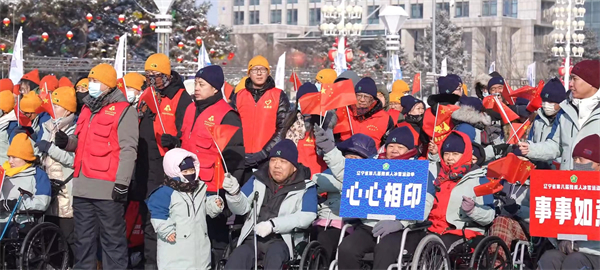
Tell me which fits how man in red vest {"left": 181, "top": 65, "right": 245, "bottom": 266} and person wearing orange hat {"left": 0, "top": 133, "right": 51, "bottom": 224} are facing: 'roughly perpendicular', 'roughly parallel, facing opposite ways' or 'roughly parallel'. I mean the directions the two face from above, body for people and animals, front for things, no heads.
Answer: roughly parallel

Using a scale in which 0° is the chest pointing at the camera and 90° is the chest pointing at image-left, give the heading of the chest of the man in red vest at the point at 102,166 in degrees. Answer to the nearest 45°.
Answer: approximately 45°

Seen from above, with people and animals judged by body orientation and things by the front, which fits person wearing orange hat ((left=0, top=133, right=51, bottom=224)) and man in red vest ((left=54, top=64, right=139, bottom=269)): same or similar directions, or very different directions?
same or similar directions

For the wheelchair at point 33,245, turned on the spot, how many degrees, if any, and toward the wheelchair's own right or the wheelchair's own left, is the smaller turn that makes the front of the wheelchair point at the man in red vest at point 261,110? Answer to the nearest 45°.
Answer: approximately 135° to the wheelchair's own left

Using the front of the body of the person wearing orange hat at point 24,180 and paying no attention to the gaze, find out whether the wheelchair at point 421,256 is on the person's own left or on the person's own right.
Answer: on the person's own left

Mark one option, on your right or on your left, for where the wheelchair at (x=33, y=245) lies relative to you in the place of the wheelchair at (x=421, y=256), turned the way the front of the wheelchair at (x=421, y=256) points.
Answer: on your right

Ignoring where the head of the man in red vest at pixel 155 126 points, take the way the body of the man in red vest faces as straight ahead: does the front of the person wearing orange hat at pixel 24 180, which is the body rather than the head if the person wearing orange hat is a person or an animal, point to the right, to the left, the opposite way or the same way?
the same way

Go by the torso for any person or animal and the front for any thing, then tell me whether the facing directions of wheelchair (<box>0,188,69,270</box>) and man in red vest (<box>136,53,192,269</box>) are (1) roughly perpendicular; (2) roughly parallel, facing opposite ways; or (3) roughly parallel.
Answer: roughly parallel

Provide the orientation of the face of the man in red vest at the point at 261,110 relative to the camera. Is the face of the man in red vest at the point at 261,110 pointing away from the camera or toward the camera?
toward the camera

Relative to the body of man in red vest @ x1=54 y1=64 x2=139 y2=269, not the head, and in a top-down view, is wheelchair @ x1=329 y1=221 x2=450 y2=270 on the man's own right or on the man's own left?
on the man's own left

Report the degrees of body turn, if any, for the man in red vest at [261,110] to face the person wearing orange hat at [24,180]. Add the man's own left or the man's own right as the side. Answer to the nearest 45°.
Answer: approximately 90° to the man's own right

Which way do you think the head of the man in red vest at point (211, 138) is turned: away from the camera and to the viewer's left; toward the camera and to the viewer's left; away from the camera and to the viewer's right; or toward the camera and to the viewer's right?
toward the camera and to the viewer's left

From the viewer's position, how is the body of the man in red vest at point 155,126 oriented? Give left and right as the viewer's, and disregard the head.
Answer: facing the viewer and to the left of the viewer

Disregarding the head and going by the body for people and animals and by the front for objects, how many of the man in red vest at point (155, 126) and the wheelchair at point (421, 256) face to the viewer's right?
0

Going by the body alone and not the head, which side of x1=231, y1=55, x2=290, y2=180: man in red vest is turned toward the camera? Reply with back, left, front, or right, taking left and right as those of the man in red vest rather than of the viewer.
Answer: front

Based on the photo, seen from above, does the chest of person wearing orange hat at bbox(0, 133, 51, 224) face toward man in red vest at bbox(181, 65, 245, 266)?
no

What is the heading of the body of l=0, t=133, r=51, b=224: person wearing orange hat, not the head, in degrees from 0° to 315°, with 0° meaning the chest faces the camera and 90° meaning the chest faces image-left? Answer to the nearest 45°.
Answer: approximately 45°

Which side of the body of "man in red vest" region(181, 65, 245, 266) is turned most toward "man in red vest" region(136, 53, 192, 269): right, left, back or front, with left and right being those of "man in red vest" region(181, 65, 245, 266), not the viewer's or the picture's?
right

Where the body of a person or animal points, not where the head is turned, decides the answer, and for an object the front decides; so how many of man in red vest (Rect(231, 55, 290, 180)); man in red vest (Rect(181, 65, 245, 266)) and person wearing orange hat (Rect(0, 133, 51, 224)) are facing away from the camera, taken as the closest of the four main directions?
0
